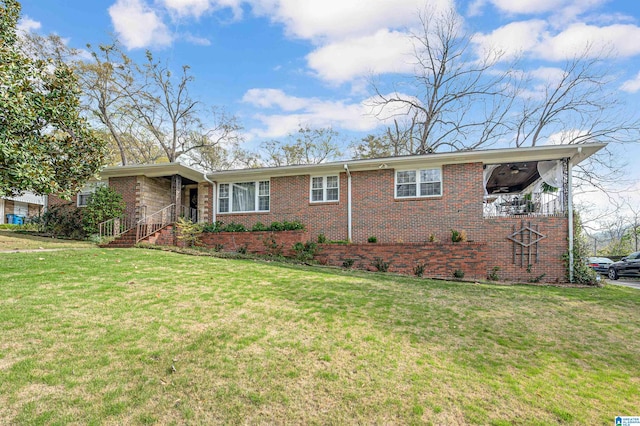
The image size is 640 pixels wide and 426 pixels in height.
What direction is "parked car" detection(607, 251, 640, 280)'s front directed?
to the viewer's left

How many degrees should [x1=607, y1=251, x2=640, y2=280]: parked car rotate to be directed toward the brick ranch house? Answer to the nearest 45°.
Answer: approximately 45° to its left

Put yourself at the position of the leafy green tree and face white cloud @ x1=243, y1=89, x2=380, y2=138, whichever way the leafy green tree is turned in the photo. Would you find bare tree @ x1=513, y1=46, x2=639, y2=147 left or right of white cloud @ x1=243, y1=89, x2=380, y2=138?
right

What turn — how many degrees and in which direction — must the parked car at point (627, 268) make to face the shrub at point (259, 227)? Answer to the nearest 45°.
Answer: approximately 45° to its left
